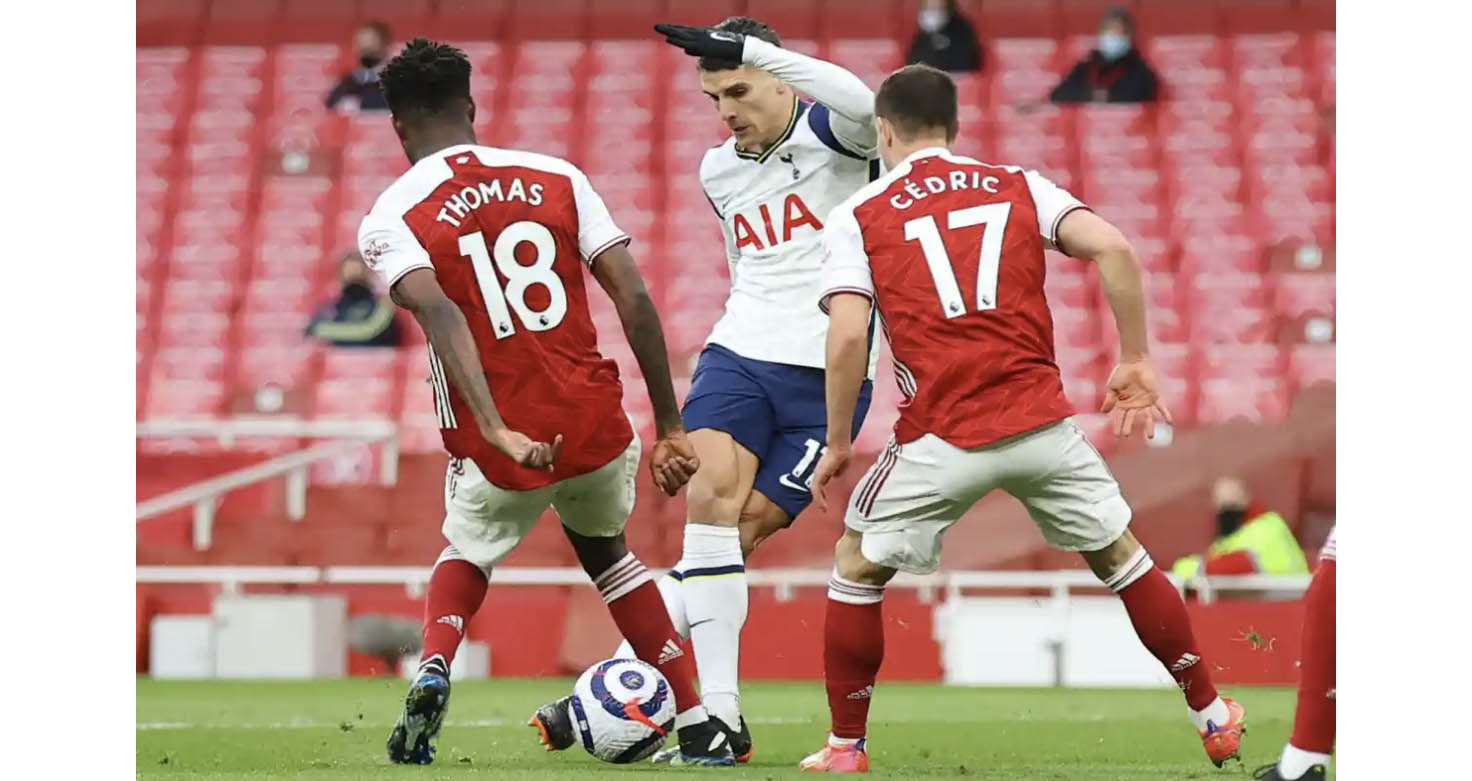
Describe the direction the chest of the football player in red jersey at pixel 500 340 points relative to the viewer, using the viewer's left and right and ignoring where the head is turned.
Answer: facing away from the viewer

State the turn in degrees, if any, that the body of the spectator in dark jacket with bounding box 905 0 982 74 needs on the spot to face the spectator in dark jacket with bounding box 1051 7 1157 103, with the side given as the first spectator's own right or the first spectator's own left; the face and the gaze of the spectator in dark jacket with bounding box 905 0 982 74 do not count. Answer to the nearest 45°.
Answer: approximately 135° to the first spectator's own left

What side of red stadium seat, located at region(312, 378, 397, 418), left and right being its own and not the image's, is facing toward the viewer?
front

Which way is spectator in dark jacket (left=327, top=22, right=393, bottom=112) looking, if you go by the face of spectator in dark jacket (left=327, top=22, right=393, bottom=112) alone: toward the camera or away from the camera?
toward the camera

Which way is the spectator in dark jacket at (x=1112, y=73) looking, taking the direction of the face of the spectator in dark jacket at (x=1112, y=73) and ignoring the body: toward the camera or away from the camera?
toward the camera

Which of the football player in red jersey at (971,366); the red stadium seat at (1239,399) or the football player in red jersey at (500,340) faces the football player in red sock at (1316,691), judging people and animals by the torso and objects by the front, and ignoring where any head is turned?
the red stadium seat

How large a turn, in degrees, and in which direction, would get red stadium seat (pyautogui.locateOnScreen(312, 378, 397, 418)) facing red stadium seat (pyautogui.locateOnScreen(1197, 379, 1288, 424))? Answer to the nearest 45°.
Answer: approximately 90° to its left

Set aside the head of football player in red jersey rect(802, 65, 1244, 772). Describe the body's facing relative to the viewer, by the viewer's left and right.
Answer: facing away from the viewer

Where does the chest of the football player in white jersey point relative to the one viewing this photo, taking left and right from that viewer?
facing the viewer and to the left of the viewer

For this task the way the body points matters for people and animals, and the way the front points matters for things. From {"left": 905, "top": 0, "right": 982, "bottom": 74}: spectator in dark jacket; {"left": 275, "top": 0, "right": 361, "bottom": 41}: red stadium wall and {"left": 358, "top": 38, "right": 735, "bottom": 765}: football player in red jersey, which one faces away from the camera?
the football player in red jersey

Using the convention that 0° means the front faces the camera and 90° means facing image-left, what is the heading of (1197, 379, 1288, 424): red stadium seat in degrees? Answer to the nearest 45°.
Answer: approximately 0°

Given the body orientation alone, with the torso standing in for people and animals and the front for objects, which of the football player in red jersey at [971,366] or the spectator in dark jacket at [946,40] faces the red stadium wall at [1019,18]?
the football player in red jersey

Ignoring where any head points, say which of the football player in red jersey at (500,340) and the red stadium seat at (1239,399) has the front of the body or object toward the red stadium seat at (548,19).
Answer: the football player in red jersey

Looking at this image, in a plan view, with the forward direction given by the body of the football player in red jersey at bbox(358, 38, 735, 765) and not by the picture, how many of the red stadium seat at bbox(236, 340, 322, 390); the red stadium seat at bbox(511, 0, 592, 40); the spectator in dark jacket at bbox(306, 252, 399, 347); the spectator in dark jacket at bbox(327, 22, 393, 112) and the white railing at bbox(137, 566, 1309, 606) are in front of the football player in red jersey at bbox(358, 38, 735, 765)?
5
